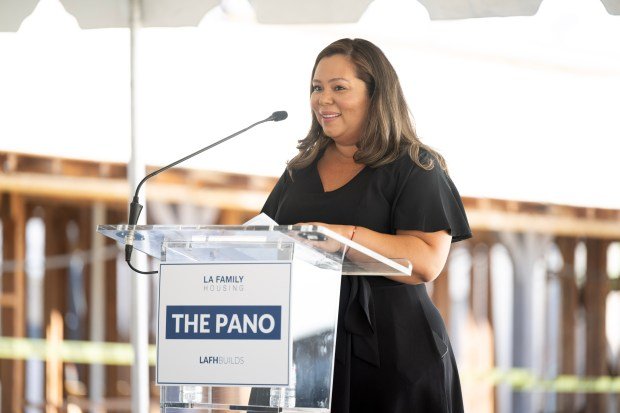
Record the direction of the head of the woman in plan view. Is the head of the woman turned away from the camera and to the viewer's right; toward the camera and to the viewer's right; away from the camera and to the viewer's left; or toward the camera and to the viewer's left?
toward the camera and to the viewer's left

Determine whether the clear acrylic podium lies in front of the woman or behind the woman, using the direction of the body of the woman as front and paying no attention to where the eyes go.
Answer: in front

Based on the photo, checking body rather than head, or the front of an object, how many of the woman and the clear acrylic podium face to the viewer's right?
0

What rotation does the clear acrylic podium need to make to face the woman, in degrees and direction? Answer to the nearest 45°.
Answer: approximately 180°

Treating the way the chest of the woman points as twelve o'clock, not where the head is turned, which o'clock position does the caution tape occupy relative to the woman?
The caution tape is roughly at 5 o'clock from the woman.

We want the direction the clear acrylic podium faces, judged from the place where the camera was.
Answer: facing the viewer and to the left of the viewer

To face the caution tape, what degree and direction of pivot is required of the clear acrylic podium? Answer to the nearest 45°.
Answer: approximately 135° to its right
